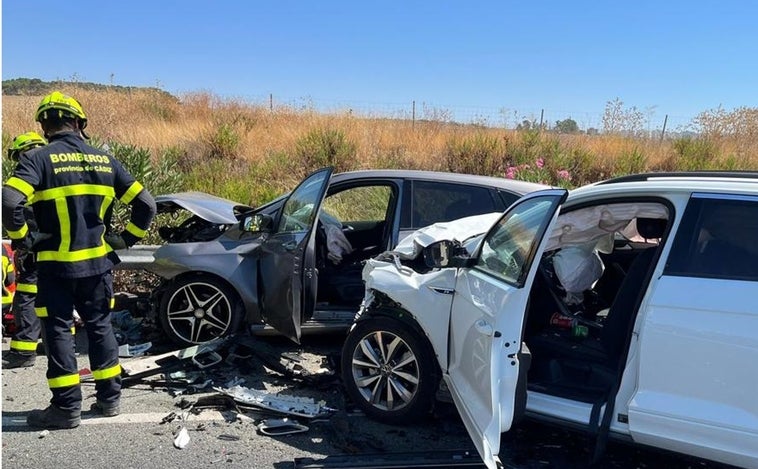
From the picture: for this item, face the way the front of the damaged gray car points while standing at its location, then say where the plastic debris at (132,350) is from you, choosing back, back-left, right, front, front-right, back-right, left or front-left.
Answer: front

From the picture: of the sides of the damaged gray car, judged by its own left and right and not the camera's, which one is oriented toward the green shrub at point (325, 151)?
right

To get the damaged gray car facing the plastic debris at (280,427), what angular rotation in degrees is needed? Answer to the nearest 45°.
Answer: approximately 90° to its left

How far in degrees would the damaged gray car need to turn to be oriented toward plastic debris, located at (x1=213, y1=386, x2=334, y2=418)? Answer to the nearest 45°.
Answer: approximately 90° to its left

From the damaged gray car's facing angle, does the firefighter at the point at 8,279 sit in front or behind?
in front

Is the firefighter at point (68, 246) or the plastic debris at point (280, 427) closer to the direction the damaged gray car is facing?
the firefighter

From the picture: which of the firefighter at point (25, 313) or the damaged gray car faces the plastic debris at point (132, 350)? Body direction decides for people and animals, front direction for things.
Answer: the damaged gray car

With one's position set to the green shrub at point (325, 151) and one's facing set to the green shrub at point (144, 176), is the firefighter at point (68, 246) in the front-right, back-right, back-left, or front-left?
front-left

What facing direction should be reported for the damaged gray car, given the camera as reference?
facing to the left of the viewer

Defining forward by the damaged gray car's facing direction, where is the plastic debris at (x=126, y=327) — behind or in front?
in front

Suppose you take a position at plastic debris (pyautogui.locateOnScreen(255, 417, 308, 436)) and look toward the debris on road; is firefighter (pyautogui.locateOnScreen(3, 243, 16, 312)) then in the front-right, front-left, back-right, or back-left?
front-right
